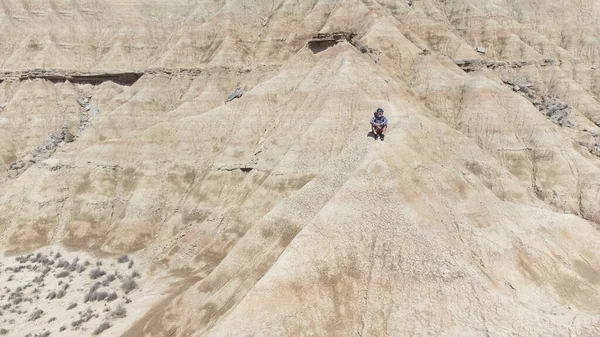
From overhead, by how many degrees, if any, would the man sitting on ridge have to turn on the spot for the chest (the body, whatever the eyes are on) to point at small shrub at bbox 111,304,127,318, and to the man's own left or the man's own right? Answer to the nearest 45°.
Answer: approximately 45° to the man's own right

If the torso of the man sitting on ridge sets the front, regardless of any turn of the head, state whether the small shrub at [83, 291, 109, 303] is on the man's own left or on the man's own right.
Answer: on the man's own right

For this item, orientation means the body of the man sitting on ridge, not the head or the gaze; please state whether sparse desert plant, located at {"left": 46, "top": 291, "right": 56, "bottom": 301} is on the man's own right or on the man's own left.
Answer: on the man's own right

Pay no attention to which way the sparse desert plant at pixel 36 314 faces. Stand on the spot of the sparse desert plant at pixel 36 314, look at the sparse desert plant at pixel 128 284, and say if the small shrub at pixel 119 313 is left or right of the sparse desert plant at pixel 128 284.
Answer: right

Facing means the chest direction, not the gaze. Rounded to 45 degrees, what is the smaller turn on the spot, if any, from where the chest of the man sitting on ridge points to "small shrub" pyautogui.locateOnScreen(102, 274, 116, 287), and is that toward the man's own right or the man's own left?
approximately 90° to the man's own right

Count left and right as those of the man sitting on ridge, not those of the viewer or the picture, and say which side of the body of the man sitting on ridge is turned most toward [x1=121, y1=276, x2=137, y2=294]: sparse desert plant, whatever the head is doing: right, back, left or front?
right

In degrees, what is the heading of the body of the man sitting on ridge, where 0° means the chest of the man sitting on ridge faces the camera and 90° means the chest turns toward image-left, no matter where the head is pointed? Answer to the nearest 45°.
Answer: approximately 0°

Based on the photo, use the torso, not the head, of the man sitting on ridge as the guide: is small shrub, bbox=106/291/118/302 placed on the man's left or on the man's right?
on the man's right
